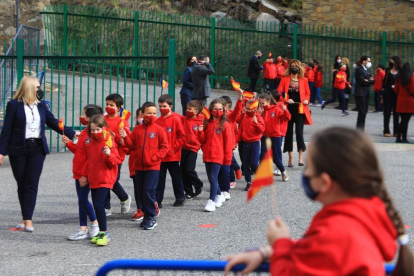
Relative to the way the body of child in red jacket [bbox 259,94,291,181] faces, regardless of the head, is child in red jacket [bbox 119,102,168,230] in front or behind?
in front

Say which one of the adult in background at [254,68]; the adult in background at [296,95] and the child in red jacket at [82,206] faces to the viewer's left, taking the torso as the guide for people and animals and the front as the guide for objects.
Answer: the child in red jacket

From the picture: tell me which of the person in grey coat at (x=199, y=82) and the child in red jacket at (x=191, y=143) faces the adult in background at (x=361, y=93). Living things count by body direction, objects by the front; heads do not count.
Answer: the person in grey coat

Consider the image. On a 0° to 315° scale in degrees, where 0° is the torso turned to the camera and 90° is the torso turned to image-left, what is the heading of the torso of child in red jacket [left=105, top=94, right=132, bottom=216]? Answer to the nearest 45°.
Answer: approximately 45°

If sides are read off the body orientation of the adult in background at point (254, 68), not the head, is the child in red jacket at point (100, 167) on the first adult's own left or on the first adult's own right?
on the first adult's own right

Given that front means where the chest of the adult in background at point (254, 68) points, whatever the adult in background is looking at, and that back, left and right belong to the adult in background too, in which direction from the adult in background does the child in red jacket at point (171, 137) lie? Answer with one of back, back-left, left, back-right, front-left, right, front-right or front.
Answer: right

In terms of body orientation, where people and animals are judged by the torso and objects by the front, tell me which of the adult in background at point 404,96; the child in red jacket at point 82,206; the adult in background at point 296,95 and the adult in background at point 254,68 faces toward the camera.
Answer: the adult in background at point 296,95

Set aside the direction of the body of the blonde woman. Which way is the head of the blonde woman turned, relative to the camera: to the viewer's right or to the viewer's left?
to the viewer's right
